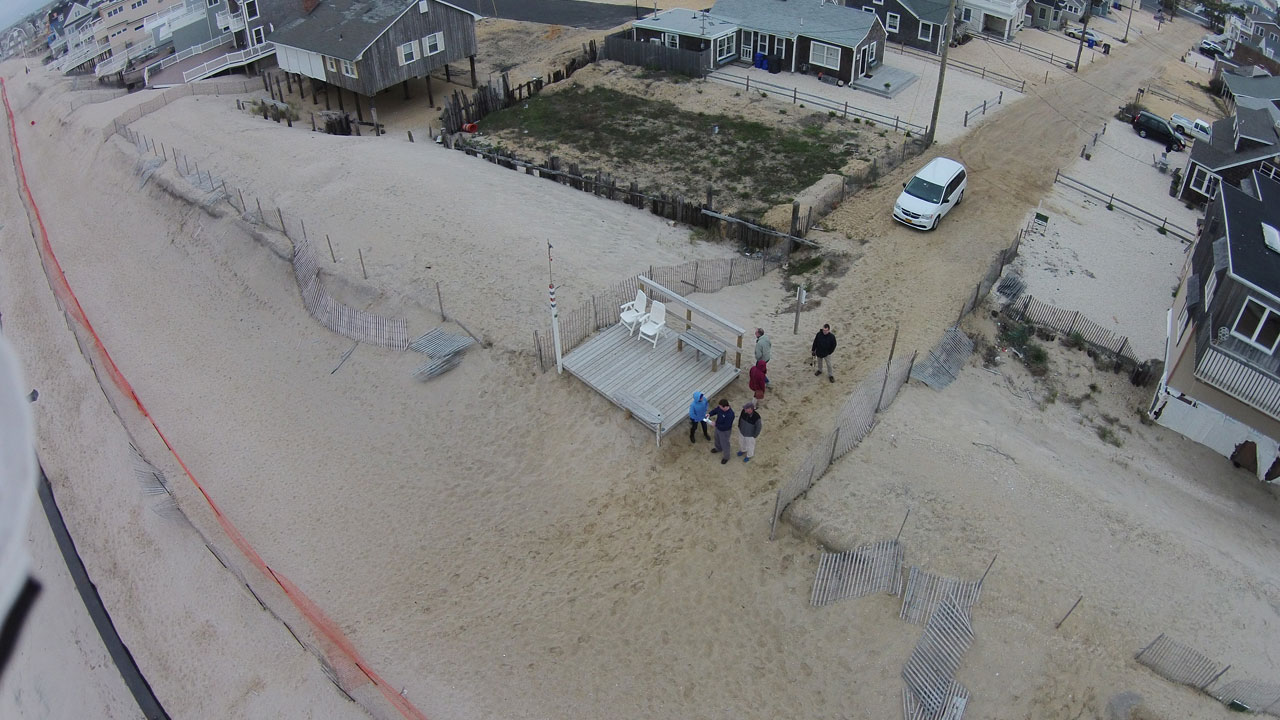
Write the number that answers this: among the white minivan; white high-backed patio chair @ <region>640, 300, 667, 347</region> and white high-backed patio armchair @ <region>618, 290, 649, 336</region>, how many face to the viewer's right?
0

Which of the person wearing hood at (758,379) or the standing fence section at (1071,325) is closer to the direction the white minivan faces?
the person wearing hood

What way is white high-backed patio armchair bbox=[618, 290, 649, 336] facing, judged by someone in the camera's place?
facing the viewer and to the left of the viewer

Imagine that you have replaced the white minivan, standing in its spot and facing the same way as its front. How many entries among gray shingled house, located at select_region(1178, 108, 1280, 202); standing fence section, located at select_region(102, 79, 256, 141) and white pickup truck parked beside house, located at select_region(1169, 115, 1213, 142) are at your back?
2

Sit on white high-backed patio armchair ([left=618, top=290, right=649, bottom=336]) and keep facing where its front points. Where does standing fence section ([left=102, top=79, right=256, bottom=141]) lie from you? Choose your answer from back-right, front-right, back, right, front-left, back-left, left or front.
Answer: right

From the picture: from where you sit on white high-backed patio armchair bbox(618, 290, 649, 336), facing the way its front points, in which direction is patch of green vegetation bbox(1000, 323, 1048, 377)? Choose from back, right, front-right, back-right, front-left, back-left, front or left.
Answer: back-left

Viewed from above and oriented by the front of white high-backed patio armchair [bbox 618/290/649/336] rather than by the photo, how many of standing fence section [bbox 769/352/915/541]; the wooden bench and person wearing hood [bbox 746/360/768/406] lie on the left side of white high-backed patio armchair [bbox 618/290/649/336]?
3

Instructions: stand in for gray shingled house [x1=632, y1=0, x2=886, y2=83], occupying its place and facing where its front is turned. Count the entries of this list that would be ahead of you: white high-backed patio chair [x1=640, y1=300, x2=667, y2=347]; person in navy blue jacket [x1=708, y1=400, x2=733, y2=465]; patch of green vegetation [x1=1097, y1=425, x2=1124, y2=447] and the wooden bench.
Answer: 4

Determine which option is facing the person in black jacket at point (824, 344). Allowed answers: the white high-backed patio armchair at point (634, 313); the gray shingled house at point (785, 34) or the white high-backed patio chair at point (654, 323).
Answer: the gray shingled house

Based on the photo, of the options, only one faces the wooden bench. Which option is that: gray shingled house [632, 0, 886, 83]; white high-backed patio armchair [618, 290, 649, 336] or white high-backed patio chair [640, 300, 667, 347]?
the gray shingled house

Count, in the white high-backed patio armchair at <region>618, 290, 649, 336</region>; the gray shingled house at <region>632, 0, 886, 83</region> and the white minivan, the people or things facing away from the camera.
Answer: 0

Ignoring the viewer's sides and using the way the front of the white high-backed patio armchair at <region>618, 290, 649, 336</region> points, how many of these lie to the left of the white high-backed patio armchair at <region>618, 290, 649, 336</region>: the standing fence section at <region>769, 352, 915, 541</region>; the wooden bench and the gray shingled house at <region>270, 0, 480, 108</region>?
2

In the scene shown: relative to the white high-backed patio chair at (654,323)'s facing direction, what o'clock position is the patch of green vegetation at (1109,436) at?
The patch of green vegetation is roughly at 8 o'clock from the white high-backed patio chair.

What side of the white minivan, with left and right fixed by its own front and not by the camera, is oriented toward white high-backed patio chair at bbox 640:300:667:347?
front

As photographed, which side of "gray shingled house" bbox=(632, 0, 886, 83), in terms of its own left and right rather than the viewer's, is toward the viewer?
front
